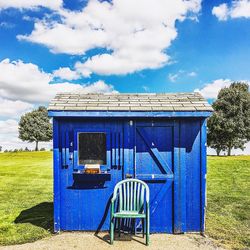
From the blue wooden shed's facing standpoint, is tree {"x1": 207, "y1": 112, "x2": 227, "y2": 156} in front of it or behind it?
behind

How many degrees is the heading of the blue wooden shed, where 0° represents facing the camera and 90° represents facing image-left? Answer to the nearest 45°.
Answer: approximately 0°

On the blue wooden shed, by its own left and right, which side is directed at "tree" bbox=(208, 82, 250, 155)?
back

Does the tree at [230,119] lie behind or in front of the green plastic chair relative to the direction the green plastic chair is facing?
behind

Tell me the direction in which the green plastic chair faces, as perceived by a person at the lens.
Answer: facing the viewer

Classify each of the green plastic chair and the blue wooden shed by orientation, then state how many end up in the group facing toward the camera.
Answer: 2

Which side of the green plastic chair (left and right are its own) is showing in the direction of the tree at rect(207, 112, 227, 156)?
back
